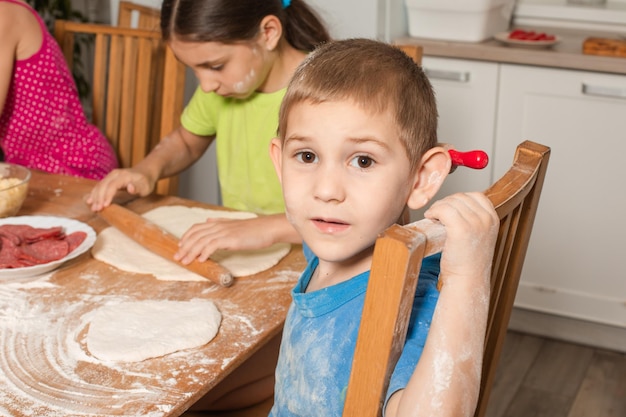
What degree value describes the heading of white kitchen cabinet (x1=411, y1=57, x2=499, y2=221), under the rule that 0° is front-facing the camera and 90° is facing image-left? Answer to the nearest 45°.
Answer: approximately 0°

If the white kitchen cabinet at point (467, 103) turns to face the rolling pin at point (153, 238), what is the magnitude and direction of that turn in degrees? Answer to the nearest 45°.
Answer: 0° — it already faces it

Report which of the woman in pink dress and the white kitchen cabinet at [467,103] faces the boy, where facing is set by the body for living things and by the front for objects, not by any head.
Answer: the white kitchen cabinet

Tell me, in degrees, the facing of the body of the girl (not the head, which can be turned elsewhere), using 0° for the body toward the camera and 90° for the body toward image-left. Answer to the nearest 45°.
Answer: approximately 45°

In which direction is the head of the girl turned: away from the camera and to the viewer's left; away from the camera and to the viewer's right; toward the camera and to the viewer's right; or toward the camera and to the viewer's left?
toward the camera and to the viewer's left

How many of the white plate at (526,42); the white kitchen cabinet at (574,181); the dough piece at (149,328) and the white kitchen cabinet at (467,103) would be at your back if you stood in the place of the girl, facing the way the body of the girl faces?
3

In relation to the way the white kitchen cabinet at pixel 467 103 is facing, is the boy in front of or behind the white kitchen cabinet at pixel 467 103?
in front
